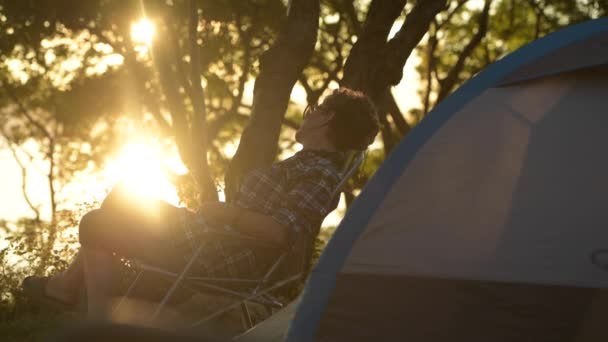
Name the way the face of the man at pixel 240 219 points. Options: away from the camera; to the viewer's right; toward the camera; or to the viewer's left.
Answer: to the viewer's left

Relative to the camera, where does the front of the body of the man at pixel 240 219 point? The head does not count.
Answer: to the viewer's left

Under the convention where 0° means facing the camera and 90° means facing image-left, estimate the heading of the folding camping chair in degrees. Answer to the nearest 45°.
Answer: approximately 90°
